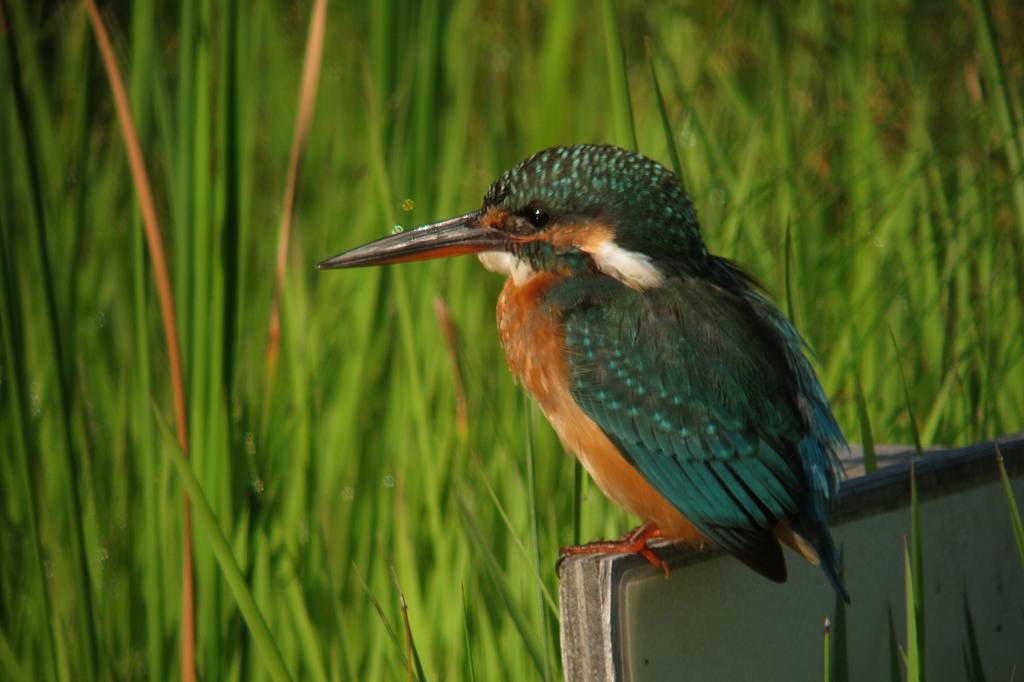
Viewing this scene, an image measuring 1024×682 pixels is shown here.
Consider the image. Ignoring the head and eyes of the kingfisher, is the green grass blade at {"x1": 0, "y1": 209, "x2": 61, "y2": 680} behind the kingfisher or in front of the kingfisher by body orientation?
in front

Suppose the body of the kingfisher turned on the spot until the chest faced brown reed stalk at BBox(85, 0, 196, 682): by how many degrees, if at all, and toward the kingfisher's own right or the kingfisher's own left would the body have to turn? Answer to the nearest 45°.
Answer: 0° — it already faces it

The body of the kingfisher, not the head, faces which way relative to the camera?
to the viewer's left

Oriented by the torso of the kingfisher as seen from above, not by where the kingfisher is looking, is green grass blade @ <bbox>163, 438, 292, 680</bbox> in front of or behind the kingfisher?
in front

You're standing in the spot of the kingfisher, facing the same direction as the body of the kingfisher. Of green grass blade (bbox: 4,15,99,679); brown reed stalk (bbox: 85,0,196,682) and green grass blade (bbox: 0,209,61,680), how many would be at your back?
0
